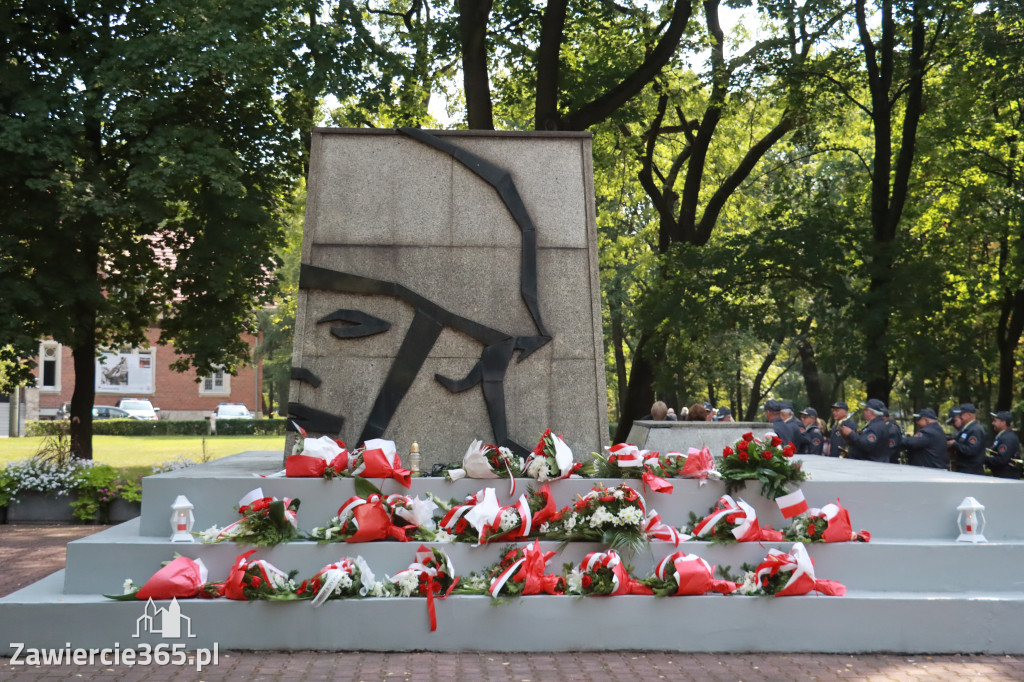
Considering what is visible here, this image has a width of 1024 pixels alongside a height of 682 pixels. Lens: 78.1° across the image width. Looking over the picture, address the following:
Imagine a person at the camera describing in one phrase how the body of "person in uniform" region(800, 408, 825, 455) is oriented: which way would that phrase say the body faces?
to the viewer's left

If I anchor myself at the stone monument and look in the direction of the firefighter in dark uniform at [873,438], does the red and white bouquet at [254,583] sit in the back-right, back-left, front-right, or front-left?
back-right

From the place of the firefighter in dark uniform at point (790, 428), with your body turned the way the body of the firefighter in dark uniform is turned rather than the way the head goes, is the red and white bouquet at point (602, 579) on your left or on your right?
on your left

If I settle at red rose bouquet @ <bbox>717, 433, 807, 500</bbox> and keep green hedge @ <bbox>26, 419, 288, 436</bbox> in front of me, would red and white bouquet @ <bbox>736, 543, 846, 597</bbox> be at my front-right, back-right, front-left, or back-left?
back-left

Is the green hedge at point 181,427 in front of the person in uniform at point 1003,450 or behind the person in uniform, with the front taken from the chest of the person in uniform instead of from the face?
in front

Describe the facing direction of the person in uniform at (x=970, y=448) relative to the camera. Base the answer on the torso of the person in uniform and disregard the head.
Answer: to the viewer's left

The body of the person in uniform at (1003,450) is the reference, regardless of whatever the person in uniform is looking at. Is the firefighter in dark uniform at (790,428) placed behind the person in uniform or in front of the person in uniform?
in front

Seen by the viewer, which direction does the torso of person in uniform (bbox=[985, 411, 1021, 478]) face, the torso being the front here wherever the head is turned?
to the viewer's left

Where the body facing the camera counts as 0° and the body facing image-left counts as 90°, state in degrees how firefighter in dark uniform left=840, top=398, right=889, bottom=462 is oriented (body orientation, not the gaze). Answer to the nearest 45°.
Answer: approximately 90°
